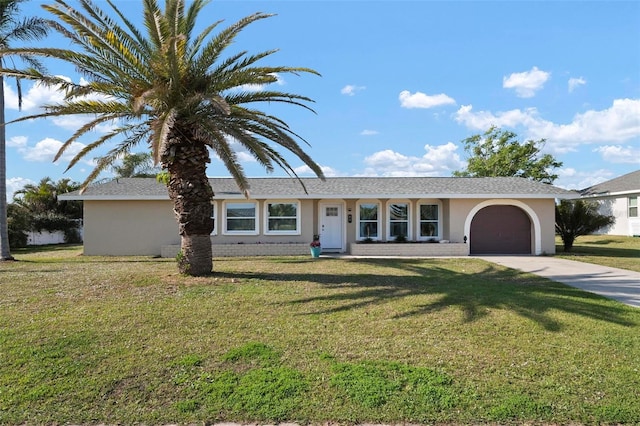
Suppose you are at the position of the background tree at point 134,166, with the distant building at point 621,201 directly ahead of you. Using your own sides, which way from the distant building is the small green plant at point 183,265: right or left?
right

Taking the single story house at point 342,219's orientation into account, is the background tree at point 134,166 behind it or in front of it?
behind

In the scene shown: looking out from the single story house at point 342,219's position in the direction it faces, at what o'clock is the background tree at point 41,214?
The background tree is roughly at 4 o'clock from the single story house.

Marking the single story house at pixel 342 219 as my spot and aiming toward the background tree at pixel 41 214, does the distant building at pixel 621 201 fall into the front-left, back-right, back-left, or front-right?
back-right

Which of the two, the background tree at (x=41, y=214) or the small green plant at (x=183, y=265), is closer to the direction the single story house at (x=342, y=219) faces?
the small green plant

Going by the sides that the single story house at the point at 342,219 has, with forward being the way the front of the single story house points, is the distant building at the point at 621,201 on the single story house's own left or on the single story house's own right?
on the single story house's own left

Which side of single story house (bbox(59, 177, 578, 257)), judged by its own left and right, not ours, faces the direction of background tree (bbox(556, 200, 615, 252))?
left

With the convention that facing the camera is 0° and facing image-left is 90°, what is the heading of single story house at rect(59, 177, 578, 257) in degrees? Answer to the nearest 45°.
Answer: approximately 0°

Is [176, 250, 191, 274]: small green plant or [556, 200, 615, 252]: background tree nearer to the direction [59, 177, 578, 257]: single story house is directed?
the small green plant
